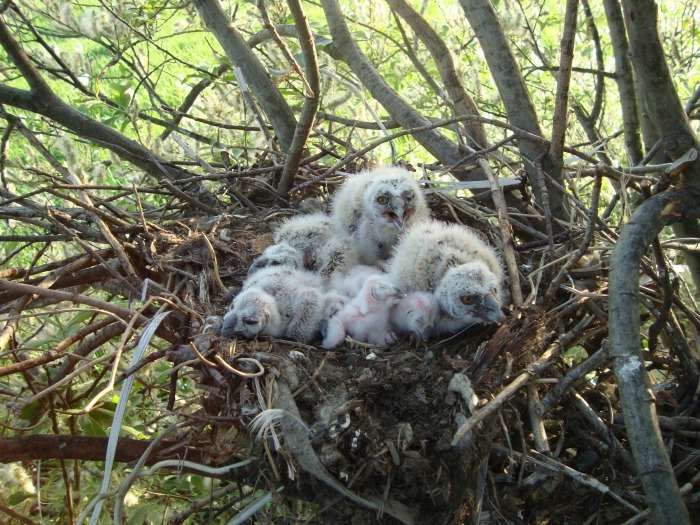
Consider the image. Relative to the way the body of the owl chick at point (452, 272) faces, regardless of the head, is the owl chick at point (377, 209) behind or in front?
behind

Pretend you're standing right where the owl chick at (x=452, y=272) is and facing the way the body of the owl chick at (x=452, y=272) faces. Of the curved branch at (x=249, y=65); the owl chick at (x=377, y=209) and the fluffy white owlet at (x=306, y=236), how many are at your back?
3

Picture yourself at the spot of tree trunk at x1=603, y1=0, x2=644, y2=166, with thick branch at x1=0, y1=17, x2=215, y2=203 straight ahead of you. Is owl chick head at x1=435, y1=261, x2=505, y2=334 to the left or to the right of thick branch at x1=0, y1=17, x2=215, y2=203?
left

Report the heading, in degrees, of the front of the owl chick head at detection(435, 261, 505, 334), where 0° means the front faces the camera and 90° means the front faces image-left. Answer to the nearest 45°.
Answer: approximately 315°

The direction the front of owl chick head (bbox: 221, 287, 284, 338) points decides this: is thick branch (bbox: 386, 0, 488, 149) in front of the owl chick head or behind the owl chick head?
behind

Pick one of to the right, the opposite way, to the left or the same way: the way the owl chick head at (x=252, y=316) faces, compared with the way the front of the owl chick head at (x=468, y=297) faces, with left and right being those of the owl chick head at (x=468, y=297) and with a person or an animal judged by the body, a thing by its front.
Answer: to the right

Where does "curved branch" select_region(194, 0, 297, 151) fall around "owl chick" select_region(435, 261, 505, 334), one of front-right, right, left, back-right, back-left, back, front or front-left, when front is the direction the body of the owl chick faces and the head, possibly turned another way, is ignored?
back

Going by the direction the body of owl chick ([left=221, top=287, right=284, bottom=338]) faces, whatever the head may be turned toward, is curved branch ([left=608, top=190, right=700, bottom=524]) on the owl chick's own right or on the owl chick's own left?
on the owl chick's own left

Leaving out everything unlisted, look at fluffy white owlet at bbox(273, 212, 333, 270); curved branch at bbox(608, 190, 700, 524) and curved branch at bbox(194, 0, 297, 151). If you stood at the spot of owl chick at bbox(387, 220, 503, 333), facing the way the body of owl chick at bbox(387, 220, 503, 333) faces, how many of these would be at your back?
2

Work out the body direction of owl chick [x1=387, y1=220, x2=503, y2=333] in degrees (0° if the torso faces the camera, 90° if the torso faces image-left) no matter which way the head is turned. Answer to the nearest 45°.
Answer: approximately 315°
